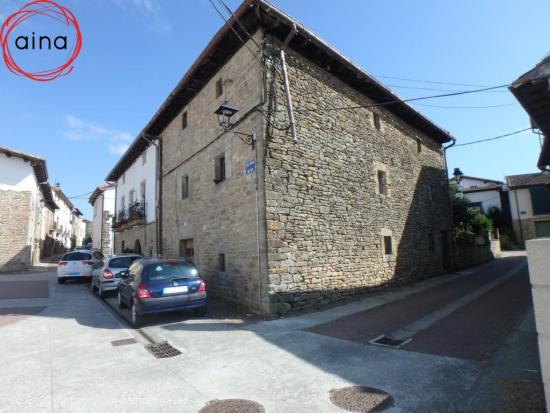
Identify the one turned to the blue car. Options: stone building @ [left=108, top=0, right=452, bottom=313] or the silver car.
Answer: the stone building

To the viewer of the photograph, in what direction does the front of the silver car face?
facing away from the viewer and to the left of the viewer

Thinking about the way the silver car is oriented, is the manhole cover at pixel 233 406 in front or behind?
behind

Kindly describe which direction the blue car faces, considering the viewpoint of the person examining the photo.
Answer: facing away from the viewer and to the left of the viewer

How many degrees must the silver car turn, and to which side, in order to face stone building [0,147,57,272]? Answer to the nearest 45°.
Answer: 0° — it already faces it

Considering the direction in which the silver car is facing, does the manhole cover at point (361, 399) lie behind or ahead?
behind

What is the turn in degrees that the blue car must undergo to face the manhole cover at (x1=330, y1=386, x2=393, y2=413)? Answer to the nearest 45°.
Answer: approximately 180°

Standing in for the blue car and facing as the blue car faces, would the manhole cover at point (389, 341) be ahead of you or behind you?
behind
